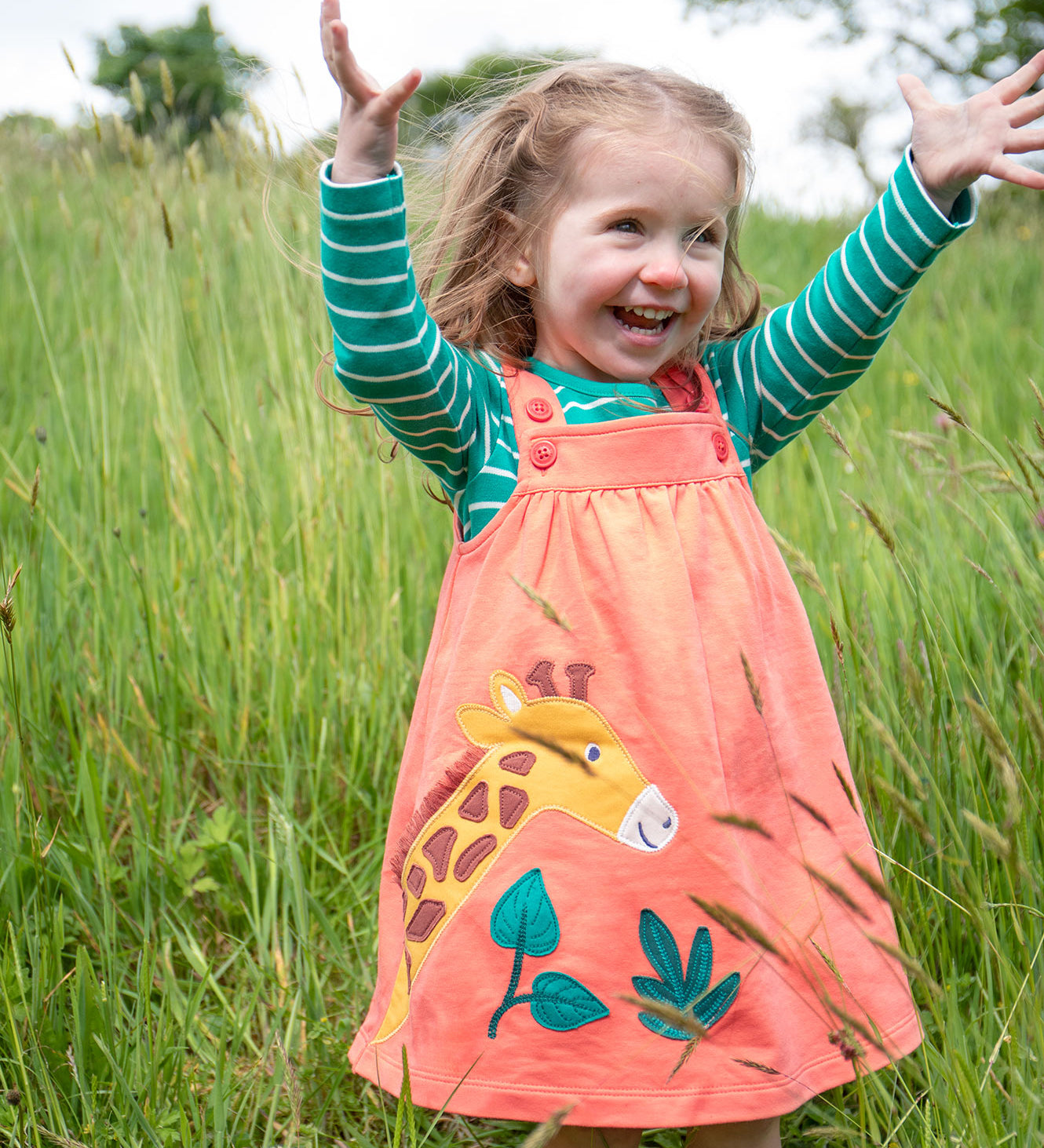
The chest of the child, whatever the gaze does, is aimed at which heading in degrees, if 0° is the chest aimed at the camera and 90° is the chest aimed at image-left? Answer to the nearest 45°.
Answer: approximately 315°
